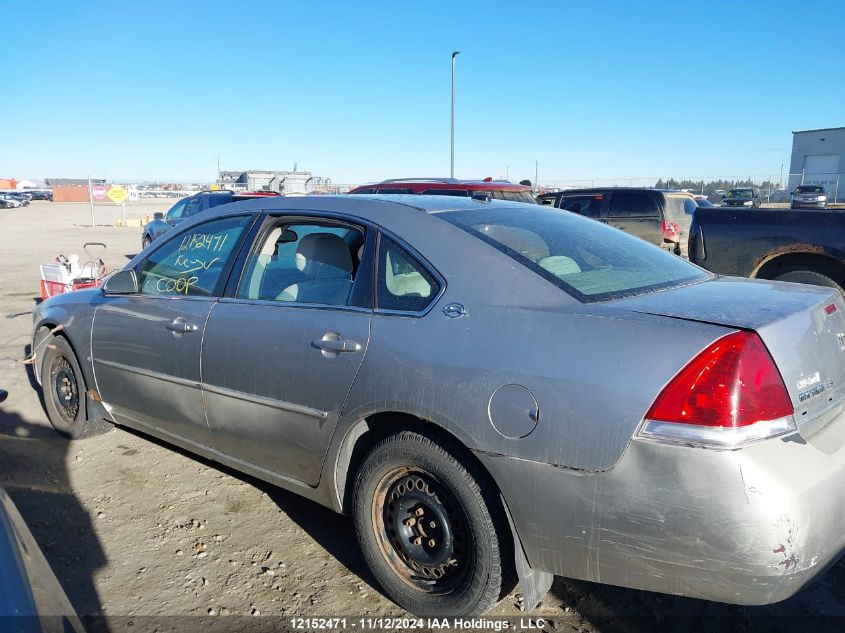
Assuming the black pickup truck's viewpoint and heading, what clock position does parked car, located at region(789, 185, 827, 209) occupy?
The parked car is roughly at 9 o'clock from the black pickup truck.

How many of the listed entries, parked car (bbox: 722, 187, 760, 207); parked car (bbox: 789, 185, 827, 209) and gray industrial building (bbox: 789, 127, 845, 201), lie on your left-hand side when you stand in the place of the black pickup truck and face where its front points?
3

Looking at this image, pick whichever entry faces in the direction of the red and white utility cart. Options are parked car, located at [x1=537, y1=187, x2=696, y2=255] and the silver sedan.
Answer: the silver sedan

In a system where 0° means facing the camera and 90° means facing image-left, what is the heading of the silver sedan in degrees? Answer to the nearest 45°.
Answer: approximately 135°

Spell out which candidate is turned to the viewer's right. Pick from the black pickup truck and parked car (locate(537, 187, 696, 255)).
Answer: the black pickup truck

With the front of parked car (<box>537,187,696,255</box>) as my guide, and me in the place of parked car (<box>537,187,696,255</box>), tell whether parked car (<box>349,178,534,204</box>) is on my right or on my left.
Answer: on my left

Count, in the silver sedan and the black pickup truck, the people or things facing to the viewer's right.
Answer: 1

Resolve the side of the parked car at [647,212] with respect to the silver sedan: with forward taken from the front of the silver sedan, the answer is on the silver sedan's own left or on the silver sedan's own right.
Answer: on the silver sedan's own right

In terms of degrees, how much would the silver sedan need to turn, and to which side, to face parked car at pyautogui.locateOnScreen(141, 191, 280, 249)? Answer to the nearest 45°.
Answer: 0° — it already faces it

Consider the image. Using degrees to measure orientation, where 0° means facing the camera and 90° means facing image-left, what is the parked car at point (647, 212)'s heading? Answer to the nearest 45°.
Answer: approximately 135°

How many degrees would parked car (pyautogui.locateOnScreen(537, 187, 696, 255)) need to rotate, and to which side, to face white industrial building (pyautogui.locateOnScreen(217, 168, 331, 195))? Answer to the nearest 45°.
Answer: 0° — it already faces it

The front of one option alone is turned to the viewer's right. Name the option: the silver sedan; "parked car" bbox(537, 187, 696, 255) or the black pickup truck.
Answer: the black pickup truck

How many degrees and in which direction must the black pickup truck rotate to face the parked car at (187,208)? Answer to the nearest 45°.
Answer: approximately 180°

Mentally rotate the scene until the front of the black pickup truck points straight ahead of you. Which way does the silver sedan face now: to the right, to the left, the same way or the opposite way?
the opposite way

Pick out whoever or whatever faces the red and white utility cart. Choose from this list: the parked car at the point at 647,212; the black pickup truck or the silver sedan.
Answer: the silver sedan

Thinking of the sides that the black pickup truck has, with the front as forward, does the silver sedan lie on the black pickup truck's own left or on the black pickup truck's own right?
on the black pickup truck's own right
